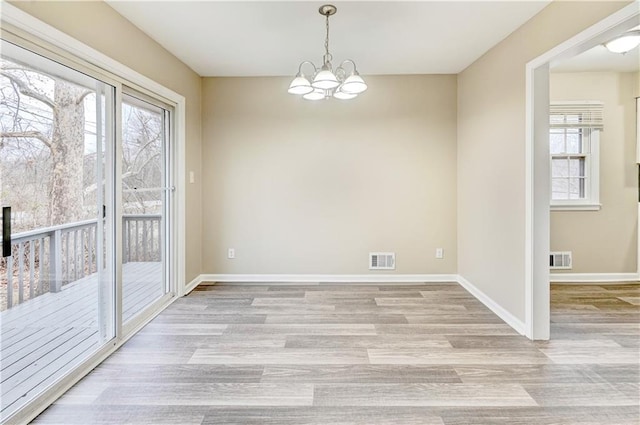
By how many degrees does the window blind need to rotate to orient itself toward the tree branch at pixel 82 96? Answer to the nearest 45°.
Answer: approximately 45° to its right

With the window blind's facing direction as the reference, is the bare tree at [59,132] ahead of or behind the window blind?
ahead

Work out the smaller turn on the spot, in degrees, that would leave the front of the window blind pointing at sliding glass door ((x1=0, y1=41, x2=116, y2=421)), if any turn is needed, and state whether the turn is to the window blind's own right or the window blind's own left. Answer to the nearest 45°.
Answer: approximately 45° to the window blind's own right

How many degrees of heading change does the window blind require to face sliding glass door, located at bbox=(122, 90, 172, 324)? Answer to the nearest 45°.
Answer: approximately 45° to its right

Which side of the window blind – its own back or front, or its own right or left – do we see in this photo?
front

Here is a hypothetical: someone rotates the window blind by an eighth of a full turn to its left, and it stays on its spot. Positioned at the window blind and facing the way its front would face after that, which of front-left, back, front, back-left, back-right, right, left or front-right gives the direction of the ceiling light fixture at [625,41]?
front-right
